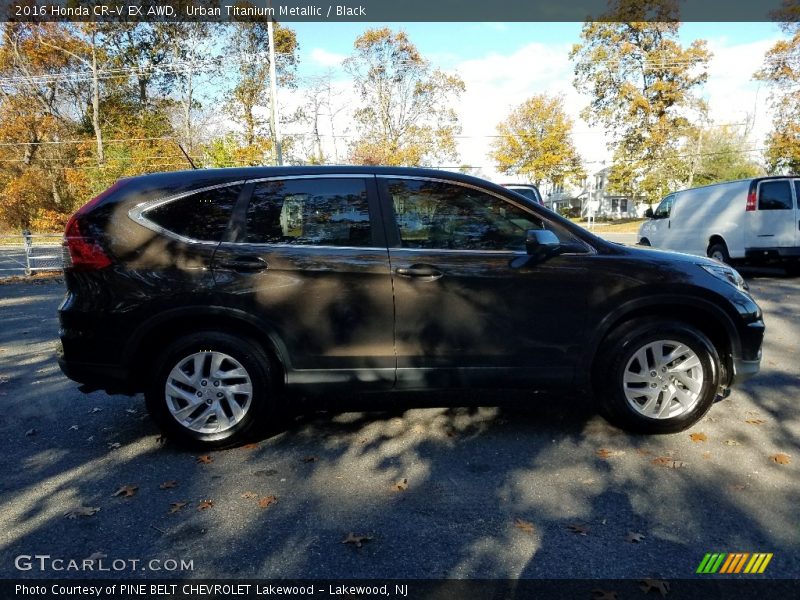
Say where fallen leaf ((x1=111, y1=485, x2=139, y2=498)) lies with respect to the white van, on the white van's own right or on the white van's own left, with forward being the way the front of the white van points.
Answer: on the white van's own left

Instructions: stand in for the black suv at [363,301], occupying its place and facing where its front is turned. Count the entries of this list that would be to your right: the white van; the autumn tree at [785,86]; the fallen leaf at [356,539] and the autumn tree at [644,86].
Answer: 1

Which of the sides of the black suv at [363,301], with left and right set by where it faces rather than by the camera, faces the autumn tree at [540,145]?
left

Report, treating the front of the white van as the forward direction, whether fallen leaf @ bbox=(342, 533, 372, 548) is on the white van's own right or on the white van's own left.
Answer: on the white van's own left

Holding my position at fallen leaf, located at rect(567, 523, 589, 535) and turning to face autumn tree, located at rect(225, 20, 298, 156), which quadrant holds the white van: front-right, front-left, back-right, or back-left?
front-right

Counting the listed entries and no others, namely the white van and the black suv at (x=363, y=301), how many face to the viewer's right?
1

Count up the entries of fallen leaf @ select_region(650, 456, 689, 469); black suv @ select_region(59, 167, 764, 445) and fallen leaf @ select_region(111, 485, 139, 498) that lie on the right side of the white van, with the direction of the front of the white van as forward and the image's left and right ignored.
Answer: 0

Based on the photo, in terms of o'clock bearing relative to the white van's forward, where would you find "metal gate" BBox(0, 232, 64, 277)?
The metal gate is roughly at 10 o'clock from the white van.

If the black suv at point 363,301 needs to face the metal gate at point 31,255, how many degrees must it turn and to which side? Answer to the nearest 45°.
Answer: approximately 135° to its left

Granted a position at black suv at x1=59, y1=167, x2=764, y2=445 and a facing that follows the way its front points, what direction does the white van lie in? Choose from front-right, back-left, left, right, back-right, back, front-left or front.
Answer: front-left

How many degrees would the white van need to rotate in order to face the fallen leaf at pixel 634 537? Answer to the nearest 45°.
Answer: approximately 135° to its left

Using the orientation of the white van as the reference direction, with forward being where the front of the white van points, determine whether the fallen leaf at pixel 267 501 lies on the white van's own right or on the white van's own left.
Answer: on the white van's own left

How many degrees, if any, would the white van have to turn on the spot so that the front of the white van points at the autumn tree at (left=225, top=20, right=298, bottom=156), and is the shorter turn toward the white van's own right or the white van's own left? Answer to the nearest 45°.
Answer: approximately 45° to the white van's own left

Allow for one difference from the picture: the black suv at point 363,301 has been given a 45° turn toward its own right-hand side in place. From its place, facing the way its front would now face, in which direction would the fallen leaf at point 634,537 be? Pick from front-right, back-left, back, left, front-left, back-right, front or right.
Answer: front

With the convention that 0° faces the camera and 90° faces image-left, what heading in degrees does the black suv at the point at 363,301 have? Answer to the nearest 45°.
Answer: approximately 270°

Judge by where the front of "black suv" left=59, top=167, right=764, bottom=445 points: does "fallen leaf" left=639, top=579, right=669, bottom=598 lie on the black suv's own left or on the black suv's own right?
on the black suv's own right

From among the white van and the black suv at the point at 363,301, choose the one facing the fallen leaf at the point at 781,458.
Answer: the black suv

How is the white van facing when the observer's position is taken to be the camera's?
facing away from the viewer and to the left of the viewer

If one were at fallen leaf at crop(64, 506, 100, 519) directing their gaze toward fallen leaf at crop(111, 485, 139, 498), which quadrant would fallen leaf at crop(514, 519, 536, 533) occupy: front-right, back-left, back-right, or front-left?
front-right
